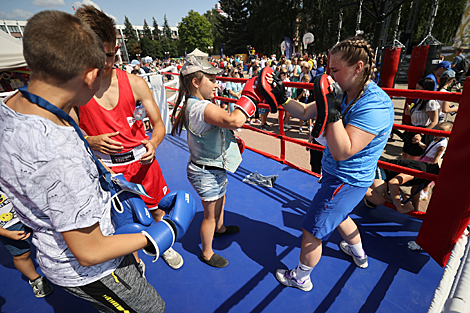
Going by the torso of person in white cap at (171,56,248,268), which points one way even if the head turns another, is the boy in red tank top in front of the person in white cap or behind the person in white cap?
behind

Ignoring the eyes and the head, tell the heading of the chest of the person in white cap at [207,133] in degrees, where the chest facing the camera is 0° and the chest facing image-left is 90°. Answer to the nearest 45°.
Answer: approximately 270°

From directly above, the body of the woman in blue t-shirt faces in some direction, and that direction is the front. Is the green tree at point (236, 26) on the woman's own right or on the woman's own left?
on the woman's own right

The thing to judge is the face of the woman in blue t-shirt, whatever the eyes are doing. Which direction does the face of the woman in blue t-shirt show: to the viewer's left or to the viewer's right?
to the viewer's left

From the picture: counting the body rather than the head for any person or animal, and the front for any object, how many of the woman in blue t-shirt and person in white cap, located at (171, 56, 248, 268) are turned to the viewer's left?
1

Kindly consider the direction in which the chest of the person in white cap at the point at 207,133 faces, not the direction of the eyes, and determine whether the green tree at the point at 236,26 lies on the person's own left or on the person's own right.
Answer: on the person's own left

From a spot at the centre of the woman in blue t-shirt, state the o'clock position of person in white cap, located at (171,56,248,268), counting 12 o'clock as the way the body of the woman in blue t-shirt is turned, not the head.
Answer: The person in white cap is roughly at 12 o'clock from the woman in blue t-shirt.

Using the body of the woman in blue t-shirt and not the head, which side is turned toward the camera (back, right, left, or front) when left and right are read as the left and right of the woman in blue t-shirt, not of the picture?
left

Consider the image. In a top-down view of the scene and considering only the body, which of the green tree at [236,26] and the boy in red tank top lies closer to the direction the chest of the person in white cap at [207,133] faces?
the green tree
